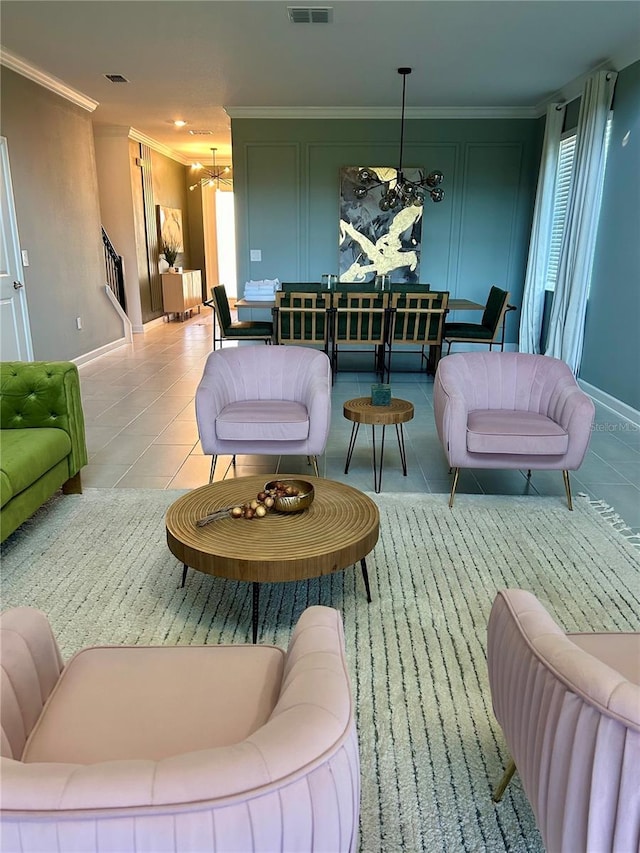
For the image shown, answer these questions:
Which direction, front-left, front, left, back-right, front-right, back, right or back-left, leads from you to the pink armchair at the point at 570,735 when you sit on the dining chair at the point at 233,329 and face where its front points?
right

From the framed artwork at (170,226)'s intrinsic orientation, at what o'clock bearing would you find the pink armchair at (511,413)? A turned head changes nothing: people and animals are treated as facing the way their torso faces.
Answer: The pink armchair is roughly at 1 o'clock from the framed artwork.

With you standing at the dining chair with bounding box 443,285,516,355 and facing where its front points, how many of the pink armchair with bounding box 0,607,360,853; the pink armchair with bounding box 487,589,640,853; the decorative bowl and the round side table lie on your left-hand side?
4

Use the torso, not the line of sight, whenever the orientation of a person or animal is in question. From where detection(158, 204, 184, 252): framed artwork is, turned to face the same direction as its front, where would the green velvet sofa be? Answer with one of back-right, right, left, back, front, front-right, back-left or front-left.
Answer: front-right

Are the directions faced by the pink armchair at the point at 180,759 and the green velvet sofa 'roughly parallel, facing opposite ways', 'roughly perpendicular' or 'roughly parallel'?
roughly perpendicular

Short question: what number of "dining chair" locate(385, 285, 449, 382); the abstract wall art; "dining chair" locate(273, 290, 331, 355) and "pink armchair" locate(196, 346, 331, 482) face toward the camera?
2

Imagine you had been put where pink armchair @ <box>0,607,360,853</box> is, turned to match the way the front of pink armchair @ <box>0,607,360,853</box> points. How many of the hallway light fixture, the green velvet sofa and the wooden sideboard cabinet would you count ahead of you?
3

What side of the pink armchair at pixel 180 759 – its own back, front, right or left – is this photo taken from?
back

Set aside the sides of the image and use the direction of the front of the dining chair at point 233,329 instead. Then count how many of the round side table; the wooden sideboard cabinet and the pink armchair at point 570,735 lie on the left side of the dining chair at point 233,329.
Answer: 1

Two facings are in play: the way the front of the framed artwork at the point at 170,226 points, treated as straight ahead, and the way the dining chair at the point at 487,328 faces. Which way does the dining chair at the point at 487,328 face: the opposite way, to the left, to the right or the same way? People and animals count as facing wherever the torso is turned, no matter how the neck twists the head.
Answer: the opposite way

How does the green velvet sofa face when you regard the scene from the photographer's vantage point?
facing to the right of the viewer

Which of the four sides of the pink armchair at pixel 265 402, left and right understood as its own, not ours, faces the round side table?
left

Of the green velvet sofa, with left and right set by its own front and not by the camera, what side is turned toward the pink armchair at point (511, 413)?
front

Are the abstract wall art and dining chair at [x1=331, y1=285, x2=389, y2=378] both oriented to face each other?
yes

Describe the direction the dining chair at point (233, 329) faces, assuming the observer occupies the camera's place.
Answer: facing to the right of the viewer

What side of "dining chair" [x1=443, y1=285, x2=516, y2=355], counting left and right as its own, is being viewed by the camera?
left

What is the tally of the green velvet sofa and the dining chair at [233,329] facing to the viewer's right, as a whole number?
2

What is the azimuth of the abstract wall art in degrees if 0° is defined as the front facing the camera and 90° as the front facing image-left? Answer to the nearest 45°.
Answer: approximately 0°

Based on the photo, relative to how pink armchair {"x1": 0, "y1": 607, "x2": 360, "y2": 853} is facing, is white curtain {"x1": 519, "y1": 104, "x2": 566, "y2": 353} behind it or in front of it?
in front

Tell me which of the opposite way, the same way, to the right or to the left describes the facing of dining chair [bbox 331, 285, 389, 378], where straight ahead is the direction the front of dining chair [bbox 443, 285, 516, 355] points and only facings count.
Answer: to the right

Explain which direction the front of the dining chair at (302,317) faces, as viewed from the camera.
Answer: facing away from the viewer

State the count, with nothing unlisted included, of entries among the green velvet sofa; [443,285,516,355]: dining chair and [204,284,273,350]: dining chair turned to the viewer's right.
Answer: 2

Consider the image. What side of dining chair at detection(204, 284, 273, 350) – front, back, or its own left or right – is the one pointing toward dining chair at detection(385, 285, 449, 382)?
front
